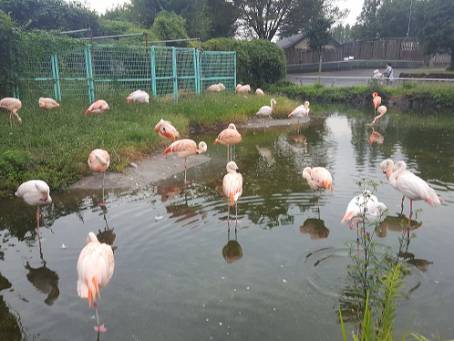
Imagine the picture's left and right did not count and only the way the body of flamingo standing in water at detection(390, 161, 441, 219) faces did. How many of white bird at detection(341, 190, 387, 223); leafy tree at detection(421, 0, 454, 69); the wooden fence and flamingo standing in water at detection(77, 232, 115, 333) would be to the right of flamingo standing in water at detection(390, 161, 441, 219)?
2

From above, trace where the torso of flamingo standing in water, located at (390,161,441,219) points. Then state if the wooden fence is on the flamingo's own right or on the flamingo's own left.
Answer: on the flamingo's own right

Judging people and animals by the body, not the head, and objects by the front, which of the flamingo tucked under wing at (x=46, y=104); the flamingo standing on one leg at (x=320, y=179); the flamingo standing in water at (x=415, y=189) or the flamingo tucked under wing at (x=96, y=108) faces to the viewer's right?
the flamingo tucked under wing at (x=96, y=108)

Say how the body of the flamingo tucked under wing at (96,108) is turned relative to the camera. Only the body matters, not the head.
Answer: to the viewer's right

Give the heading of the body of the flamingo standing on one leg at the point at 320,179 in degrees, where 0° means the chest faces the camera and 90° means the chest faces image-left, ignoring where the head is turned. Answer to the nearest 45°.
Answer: approximately 90°

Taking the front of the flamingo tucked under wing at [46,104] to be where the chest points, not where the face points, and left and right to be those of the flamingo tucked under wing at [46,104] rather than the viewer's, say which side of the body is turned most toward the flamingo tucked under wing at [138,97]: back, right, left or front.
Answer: back

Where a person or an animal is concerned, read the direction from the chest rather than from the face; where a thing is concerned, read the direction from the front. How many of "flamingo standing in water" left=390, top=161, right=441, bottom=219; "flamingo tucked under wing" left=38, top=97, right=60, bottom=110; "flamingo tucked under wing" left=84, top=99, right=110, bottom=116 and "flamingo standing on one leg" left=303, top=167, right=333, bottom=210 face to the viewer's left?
3

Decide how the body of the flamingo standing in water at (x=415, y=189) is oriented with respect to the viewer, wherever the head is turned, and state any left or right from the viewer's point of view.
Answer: facing to the left of the viewer
